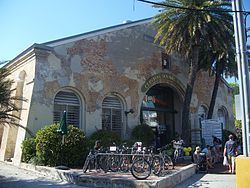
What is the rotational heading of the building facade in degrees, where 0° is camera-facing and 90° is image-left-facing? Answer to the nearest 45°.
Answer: approximately 315°

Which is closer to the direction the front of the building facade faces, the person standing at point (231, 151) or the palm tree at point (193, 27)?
the person standing
